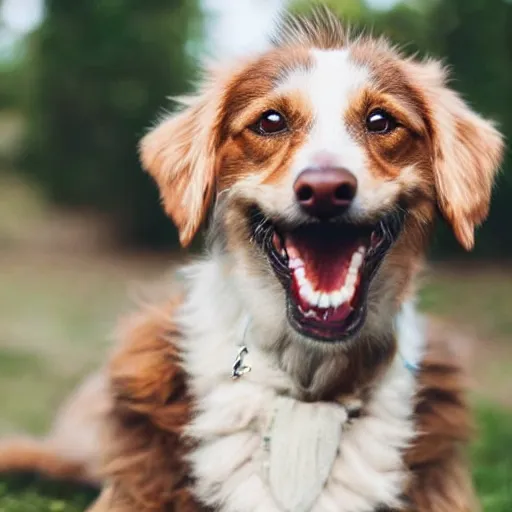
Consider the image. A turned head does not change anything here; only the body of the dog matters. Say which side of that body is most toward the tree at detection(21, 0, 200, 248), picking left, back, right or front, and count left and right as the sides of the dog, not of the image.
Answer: back

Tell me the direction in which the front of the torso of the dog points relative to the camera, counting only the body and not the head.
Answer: toward the camera
